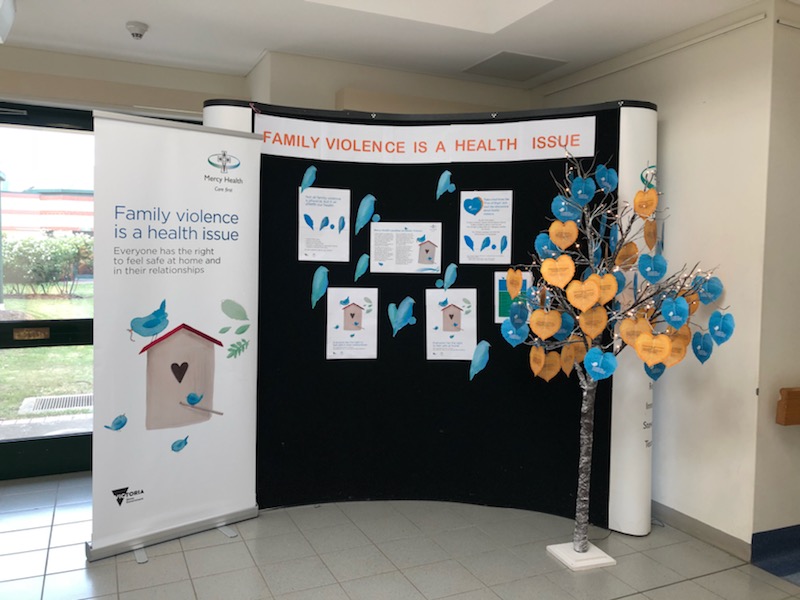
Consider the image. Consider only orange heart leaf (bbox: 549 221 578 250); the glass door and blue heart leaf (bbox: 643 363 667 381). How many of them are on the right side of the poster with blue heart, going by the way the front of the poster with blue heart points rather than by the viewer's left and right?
1

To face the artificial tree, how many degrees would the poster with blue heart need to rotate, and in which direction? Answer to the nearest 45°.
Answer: approximately 45° to its left

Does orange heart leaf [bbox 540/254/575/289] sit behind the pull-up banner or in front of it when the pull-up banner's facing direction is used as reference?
in front

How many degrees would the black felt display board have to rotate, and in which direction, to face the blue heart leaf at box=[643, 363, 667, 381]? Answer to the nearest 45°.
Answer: approximately 45° to its left

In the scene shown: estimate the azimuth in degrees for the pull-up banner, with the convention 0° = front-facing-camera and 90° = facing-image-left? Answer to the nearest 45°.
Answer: approximately 315°

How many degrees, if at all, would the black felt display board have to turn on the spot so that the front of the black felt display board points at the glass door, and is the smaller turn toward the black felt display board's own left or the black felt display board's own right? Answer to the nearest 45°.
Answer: approximately 90° to the black felt display board's own right

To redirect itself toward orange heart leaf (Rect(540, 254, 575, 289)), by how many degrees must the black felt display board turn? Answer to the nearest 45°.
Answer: approximately 45° to its left

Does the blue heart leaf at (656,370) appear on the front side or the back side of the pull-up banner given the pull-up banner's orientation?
on the front side

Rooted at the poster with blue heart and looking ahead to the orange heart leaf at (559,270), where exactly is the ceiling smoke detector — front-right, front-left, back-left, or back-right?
back-right

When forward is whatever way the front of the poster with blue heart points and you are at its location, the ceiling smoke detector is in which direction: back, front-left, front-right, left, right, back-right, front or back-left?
right

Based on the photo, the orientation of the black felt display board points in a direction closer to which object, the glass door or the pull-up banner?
the pull-up banner
